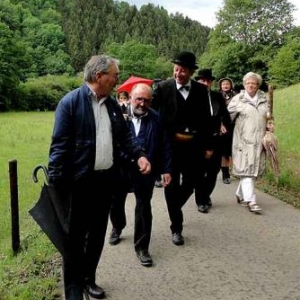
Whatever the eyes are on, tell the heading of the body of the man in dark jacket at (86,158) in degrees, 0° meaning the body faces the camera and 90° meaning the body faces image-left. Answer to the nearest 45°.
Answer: approximately 315°

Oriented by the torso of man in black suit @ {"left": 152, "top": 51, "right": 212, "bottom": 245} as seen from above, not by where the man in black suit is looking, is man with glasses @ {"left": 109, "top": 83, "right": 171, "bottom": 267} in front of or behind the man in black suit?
in front

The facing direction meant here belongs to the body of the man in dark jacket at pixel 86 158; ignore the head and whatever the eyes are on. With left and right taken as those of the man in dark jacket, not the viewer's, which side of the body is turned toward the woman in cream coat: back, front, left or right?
left

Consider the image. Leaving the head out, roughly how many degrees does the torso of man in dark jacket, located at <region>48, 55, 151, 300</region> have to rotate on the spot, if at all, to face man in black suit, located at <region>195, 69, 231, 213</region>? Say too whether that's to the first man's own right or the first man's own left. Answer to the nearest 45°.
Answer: approximately 90° to the first man's own left

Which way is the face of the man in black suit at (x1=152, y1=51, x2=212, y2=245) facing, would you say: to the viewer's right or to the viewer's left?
to the viewer's left

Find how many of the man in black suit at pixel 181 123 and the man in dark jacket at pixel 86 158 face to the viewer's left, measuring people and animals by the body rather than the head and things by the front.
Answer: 0

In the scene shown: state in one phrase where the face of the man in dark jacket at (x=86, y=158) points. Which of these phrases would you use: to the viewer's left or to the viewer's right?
to the viewer's right

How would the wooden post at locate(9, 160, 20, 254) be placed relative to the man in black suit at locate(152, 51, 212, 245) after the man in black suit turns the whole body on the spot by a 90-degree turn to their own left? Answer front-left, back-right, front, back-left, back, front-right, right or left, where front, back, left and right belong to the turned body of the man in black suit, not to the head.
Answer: back

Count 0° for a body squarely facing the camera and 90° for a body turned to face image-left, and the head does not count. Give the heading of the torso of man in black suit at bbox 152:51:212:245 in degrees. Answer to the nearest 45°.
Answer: approximately 0°

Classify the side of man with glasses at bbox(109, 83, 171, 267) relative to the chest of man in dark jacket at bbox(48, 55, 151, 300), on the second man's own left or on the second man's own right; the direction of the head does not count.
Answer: on the second man's own left
